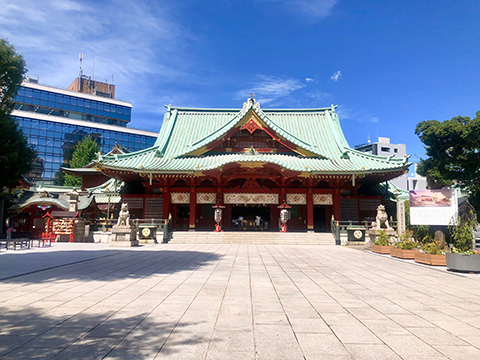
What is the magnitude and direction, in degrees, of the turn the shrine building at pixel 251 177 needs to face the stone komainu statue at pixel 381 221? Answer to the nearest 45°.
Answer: approximately 45° to its left

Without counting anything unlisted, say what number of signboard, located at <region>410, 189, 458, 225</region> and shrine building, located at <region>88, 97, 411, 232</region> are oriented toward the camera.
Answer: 2

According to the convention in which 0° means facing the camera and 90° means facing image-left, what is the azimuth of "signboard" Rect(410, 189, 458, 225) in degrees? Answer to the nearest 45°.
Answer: approximately 0°

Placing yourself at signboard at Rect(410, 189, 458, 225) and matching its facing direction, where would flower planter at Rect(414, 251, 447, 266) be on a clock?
The flower planter is roughly at 12 o'clock from the signboard.

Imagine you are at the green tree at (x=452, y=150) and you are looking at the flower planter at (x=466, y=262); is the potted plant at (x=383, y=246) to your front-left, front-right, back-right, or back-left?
front-right

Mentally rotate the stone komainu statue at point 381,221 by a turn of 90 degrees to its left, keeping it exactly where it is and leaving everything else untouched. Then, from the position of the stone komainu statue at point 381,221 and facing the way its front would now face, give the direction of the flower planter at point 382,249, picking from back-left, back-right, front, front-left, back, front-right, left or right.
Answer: front-right

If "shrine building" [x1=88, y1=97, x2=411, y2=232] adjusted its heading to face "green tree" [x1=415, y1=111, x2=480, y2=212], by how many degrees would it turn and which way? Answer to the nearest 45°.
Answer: approximately 90° to its left

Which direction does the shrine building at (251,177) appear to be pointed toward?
toward the camera

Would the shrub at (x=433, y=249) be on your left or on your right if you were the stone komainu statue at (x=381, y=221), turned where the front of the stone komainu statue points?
on your left
